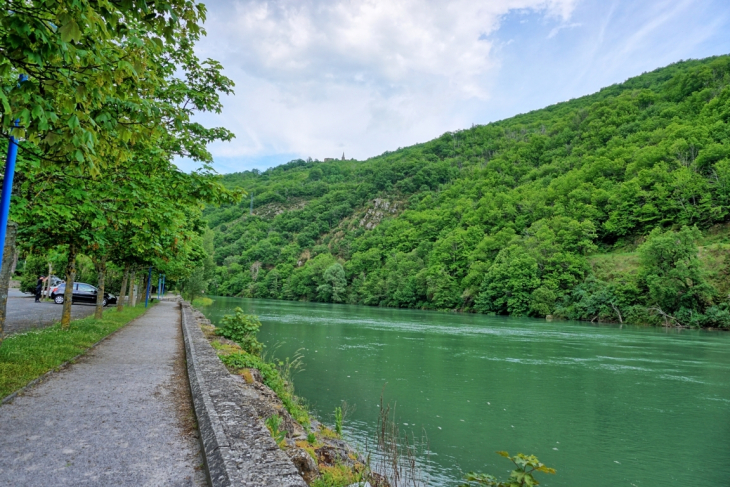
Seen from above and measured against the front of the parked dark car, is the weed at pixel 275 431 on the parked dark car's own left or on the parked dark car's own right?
on the parked dark car's own right

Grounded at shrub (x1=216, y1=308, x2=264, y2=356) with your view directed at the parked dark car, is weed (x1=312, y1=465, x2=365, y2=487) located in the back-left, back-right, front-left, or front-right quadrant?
back-left

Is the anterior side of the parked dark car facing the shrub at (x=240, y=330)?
no

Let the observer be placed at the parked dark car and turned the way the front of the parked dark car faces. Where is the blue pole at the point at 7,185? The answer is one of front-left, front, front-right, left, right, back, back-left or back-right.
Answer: right

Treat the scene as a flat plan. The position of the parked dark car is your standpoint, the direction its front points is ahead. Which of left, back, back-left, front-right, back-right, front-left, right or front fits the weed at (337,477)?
right

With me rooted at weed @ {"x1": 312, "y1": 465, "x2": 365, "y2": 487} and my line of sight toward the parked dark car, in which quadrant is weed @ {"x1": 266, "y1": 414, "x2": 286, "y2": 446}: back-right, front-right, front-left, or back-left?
front-left

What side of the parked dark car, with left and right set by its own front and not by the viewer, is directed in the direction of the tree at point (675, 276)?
front

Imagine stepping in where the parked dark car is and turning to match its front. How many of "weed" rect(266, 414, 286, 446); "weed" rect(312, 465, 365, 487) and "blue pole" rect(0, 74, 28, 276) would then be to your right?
3

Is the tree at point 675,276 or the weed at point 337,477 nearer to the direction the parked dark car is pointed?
the tree

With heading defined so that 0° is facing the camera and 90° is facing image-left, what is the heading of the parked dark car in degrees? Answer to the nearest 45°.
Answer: approximately 270°
